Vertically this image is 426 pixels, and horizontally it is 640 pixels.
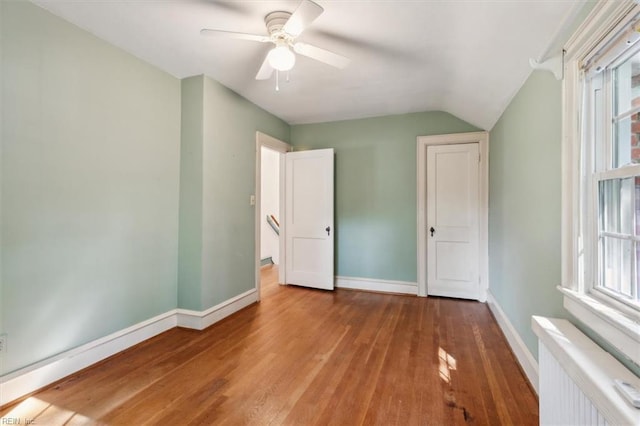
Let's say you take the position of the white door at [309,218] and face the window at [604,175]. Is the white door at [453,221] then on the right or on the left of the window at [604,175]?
left

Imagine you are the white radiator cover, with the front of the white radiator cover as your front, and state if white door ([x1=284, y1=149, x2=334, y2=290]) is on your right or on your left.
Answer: on your right

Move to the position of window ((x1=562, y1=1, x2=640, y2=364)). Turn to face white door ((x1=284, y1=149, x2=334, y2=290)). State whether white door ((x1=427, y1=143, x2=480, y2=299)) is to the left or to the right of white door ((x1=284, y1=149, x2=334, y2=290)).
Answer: right

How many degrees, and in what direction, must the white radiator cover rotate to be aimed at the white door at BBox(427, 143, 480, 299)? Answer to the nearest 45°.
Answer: approximately 90° to its right

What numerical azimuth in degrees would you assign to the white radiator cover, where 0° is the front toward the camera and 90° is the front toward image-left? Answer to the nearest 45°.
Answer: approximately 45°
